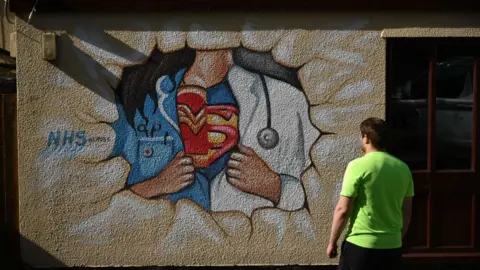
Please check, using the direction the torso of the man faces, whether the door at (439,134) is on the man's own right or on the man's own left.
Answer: on the man's own right

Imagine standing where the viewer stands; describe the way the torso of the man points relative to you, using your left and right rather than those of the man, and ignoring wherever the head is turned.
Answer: facing away from the viewer and to the left of the viewer

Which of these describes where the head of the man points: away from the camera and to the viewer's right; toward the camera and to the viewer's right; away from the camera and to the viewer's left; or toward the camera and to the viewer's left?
away from the camera and to the viewer's left
